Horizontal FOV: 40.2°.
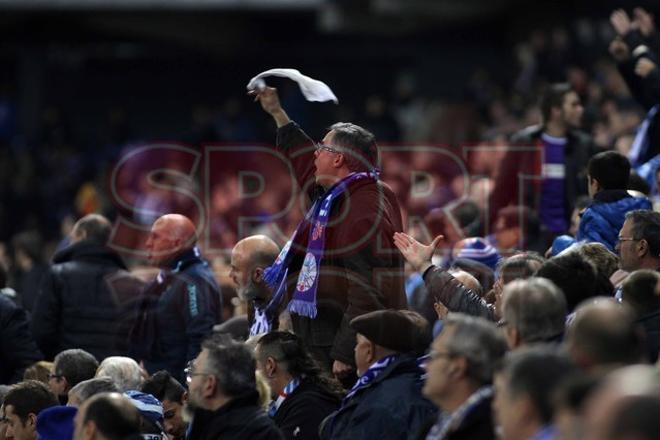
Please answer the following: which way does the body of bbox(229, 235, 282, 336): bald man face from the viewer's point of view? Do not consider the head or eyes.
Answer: to the viewer's left

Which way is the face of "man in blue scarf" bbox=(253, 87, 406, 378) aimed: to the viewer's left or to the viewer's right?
to the viewer's left

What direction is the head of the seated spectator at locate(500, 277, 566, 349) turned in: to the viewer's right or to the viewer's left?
to the viewer's left

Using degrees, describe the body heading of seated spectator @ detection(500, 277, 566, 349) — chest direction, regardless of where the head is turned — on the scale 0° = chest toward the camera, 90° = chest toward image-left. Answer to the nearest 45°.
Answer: approximately 135°

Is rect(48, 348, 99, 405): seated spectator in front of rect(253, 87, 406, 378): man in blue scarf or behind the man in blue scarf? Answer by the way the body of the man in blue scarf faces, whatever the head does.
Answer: in front
